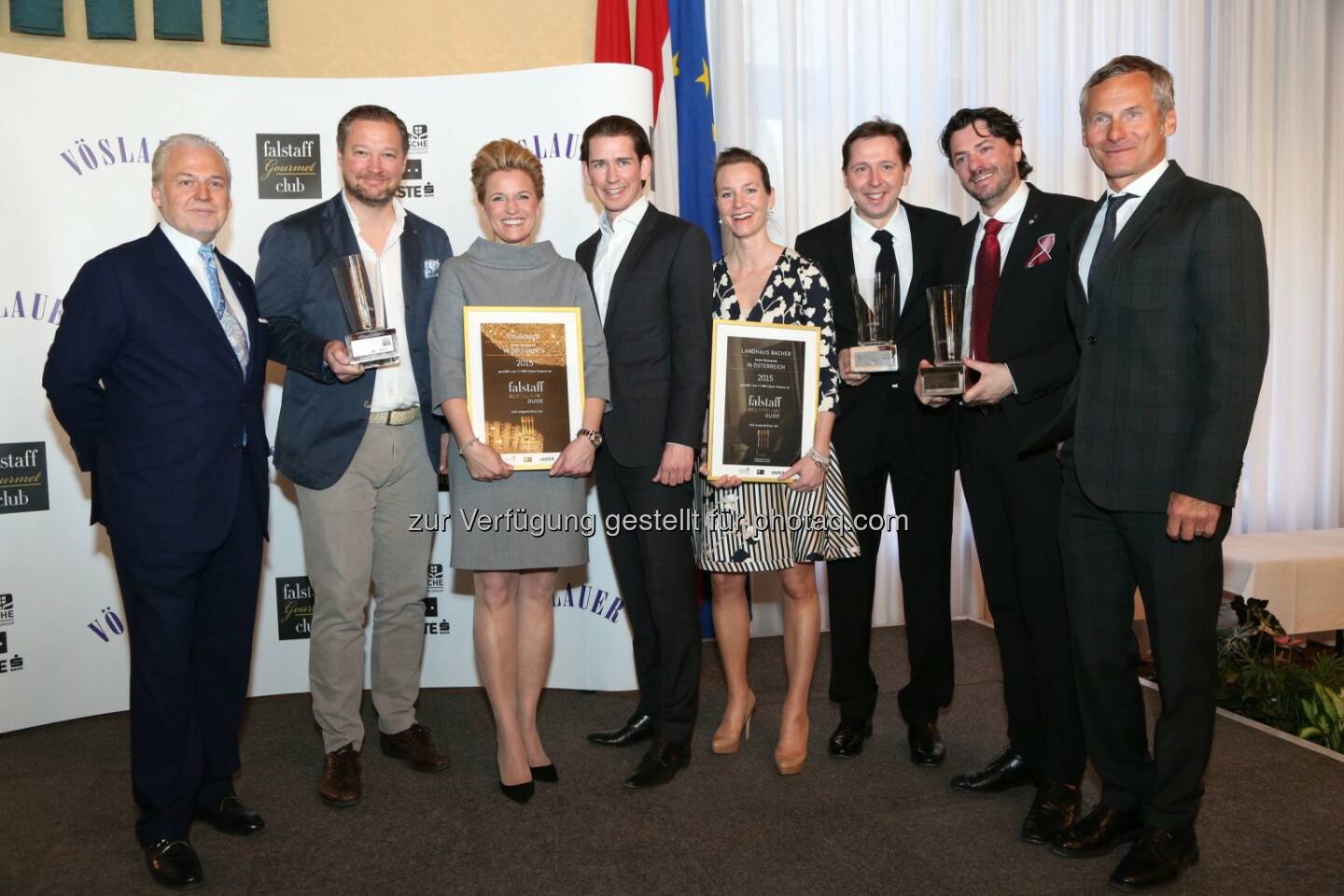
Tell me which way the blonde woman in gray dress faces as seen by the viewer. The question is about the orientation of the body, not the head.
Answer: toward the camera

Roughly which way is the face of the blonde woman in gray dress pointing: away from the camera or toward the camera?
toward the camera

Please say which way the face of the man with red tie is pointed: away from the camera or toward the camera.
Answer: toward the camera

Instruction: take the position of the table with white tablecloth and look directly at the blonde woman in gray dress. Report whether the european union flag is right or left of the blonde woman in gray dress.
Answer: right

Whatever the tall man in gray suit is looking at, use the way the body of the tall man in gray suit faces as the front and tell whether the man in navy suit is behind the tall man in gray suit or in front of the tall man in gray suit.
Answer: in front

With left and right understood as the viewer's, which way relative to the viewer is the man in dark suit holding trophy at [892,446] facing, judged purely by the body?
facing the viewer

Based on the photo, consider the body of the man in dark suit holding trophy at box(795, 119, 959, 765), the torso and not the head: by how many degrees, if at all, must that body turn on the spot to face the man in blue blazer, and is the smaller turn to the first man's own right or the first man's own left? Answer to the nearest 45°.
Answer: approximately 90° to the first man's own right

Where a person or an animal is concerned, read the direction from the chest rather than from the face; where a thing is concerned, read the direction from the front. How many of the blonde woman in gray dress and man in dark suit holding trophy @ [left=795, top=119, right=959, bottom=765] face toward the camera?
2

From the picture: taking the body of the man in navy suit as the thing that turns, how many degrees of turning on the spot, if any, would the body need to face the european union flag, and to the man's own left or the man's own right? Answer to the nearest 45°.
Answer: approximately 90° to the man's own left

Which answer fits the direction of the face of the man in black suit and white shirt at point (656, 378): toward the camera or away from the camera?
toward the camera

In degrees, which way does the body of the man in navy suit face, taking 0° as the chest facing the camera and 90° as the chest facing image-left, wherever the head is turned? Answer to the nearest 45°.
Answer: approximately 315°

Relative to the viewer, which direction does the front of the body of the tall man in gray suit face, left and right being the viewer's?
facing the viewer and to the left of the viewer

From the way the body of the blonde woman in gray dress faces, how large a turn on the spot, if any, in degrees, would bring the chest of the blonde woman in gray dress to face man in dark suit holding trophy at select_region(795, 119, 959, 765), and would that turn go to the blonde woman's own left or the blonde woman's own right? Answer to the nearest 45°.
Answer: approximately 90° to the blonde woman's own left

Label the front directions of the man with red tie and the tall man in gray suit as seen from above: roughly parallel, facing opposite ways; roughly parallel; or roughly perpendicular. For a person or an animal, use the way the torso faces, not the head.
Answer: roughly parallel
